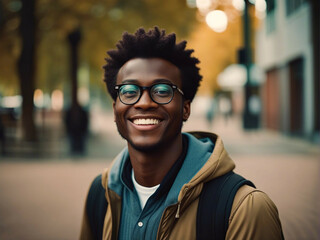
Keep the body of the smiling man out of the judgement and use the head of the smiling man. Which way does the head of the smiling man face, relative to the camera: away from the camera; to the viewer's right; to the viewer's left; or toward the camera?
toward the camera

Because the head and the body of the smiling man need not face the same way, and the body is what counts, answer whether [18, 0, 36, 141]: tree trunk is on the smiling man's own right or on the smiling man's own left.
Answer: on the smiling man's own right

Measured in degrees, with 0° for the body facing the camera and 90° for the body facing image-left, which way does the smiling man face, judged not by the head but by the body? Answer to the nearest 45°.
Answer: approximately 45°

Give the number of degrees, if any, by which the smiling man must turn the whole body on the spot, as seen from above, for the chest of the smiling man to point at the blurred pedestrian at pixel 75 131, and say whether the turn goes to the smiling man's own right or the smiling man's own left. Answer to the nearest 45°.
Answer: approximately 135° to the smiling man's own right
